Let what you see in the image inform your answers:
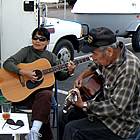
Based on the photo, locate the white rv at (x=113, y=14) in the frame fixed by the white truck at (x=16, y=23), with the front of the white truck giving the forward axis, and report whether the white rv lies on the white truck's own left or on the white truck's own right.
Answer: on the white truck's own left

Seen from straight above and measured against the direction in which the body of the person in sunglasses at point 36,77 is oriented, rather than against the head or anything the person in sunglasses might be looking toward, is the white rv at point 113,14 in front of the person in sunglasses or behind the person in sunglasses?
behind

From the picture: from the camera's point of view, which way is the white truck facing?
to the viewer's right

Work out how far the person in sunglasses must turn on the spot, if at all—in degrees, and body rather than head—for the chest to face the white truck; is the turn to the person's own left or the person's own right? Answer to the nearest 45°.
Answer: approximately 180°

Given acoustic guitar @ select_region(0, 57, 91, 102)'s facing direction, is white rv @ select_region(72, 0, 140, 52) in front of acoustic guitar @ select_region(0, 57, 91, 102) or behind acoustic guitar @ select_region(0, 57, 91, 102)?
behind

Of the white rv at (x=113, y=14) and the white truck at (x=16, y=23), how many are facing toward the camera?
0

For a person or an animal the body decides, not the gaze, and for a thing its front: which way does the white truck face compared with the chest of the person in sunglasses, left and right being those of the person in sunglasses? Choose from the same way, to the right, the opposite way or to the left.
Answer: to the left

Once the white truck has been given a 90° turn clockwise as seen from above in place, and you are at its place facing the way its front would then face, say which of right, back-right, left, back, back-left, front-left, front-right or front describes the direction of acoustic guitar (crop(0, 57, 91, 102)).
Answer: front
